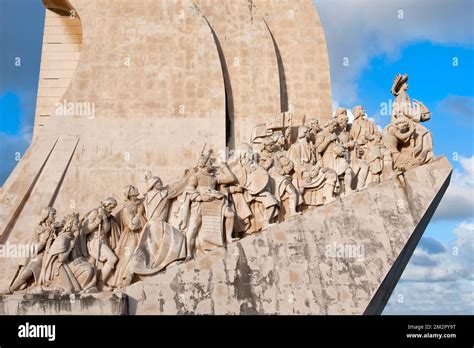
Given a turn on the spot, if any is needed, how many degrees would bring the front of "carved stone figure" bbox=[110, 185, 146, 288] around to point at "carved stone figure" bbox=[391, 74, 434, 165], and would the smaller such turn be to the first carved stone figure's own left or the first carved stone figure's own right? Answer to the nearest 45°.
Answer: approximately 45° to the first carved stone figure's own left

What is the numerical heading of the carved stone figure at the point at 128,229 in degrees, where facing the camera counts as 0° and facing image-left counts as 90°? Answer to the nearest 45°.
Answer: approximately 315°

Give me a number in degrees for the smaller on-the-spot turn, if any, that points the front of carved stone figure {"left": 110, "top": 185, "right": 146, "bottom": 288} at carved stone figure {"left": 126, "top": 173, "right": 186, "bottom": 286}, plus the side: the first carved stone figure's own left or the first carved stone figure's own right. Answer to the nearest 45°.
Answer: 0° — it already faces it

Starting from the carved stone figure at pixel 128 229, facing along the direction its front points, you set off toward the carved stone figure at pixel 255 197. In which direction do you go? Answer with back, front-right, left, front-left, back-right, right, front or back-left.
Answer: front-left

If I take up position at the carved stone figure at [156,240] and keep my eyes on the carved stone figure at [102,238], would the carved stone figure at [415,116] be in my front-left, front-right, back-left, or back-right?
back-right

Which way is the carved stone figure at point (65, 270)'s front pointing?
to the viewer's right

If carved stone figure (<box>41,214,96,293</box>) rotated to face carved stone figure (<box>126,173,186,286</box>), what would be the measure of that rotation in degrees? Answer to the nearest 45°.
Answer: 0° — it already faces it
